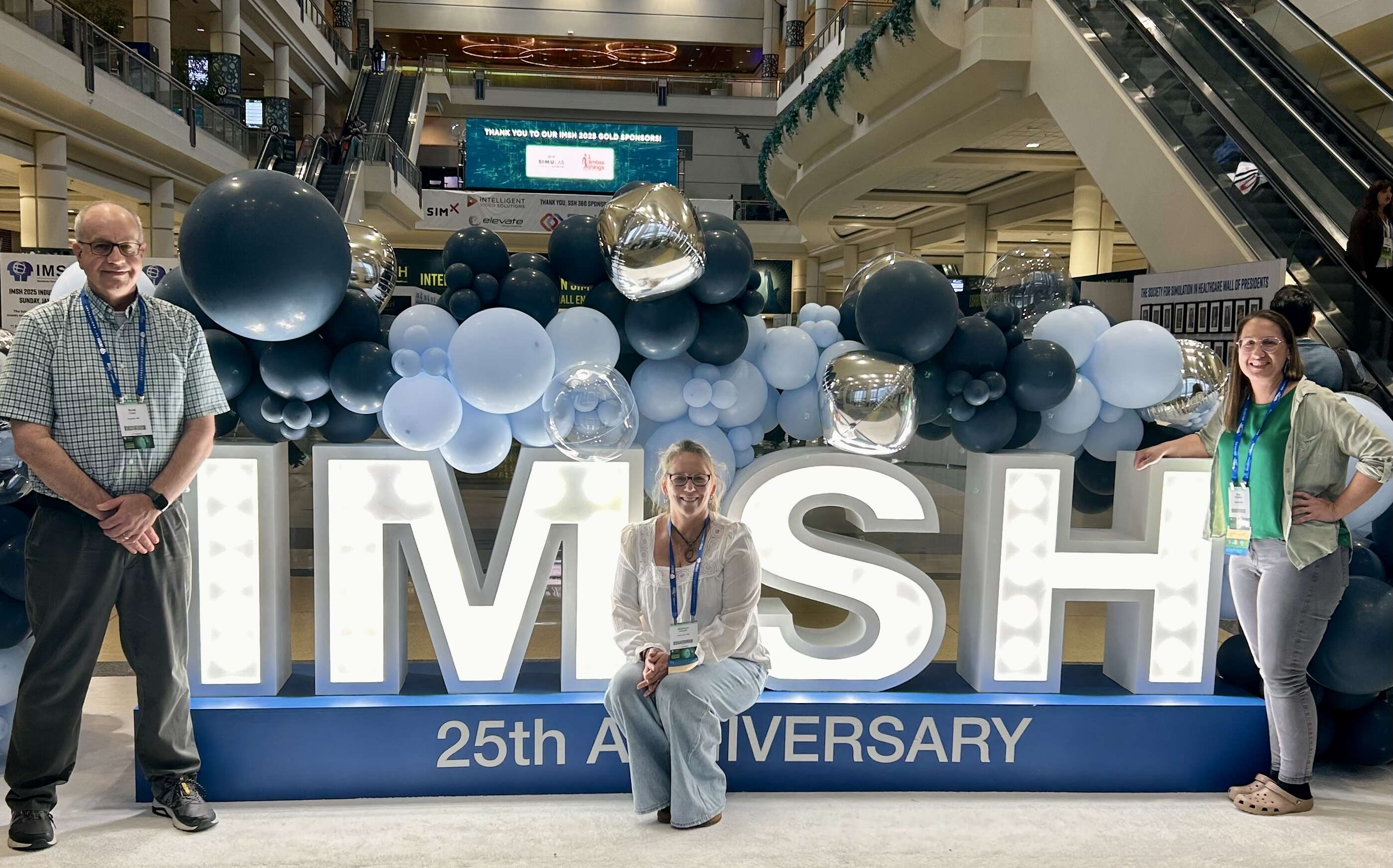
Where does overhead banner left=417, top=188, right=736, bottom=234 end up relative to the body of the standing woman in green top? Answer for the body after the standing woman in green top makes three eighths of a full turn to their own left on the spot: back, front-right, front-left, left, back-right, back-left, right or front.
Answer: back-left

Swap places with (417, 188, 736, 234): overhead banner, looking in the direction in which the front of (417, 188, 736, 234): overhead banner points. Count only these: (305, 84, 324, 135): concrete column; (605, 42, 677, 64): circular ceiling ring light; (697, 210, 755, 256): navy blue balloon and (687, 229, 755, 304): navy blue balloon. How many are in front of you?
2

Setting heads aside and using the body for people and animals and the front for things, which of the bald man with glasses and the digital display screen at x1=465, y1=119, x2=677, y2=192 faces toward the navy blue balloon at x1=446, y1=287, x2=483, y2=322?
the digital display screen

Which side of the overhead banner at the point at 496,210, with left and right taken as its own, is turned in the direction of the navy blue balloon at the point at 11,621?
front

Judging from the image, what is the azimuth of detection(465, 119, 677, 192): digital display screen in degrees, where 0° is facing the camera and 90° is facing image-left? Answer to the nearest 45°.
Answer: approximately 0°

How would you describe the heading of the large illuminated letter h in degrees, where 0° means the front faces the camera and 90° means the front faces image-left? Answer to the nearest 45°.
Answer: approximately 0°
